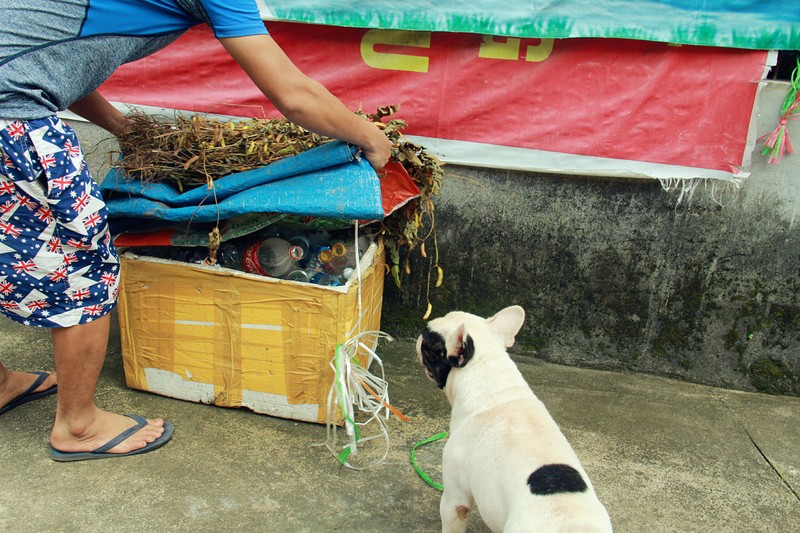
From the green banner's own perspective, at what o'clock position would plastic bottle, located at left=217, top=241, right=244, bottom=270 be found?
The plastic bottle is roughly at 2 o'clock from the green banner.

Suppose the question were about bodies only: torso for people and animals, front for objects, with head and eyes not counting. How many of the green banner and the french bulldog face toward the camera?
1

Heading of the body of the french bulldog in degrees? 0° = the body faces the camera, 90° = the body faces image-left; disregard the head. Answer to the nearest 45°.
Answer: approximately 135°

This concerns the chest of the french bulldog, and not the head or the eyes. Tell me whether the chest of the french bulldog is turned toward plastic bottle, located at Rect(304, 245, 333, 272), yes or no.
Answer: yes

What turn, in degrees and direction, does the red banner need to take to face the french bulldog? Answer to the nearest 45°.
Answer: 0° — it already faces it

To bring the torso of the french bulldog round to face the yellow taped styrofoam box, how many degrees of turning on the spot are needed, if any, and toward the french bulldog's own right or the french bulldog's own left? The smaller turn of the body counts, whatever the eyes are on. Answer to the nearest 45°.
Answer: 0° — it already faces it
